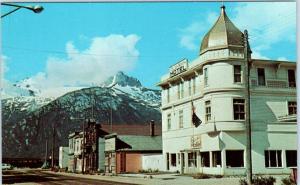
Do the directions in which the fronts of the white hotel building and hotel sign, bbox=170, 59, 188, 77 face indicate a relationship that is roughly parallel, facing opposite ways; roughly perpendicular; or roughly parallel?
roughly parallel

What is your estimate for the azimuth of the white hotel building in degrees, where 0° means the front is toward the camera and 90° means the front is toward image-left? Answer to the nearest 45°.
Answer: approximately 45°

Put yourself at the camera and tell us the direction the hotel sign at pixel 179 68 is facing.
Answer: facing the viewer and to the left of the viewer

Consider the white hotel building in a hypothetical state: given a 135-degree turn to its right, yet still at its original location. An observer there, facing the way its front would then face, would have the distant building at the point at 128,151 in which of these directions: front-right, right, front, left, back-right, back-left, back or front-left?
left

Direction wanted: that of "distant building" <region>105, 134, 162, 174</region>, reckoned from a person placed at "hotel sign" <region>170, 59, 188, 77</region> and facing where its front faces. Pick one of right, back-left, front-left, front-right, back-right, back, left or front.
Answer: right

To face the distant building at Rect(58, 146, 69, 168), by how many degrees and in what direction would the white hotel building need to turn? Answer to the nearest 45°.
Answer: approximately 45° to its right

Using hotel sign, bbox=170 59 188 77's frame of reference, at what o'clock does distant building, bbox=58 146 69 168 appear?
The distant building is roughly at 3 o'clock from the hotel sign.

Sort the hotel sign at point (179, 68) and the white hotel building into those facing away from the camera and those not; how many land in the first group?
0

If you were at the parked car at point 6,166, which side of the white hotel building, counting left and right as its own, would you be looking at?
front

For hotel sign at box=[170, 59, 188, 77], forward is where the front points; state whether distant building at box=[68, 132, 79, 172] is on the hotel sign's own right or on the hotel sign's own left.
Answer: on the hotel sign's own right
